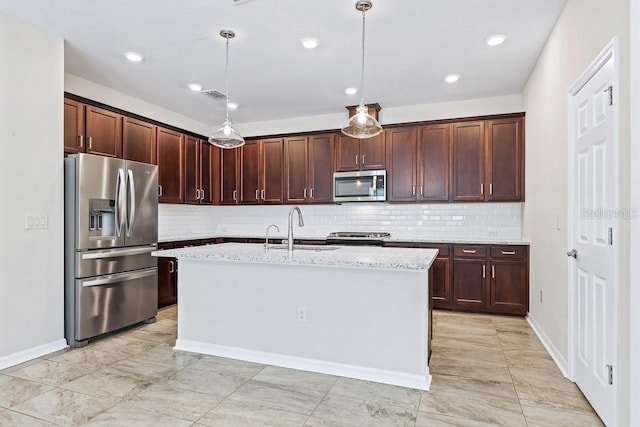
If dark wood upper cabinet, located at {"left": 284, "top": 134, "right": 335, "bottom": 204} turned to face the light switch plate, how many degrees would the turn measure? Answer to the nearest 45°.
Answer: approximately 45° to its right

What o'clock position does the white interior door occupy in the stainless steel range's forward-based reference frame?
The white interior door is roughly at 11 o'clock from the stainless steel range.

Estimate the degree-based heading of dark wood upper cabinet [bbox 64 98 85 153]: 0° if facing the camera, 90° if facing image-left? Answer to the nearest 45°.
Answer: approximately 315°

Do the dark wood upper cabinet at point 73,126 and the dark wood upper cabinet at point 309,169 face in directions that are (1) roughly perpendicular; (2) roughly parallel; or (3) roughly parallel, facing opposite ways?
roughly perpendicular

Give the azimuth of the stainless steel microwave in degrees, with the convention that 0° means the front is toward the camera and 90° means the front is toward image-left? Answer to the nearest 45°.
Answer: approximately 0°

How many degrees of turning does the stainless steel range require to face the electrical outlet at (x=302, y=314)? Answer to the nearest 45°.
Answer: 0° — it already faces it

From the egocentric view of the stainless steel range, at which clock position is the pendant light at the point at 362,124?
The pendant light is roughly at 12 o'clock from the stainless steel range.

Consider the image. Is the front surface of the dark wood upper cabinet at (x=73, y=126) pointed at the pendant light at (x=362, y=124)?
yes

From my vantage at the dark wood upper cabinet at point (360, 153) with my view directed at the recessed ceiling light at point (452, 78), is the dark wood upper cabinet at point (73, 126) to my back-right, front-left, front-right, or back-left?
back-right

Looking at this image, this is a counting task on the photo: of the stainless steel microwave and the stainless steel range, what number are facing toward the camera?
2

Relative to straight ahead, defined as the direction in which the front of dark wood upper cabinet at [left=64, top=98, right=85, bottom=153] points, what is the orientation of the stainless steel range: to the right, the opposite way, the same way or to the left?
to the right

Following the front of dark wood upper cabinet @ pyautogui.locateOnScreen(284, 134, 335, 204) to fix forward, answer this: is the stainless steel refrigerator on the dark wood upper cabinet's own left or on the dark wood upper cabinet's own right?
on the dark wood upper cabinet's own right

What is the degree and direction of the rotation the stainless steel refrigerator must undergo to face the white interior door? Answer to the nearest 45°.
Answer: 0° — it already faces it
